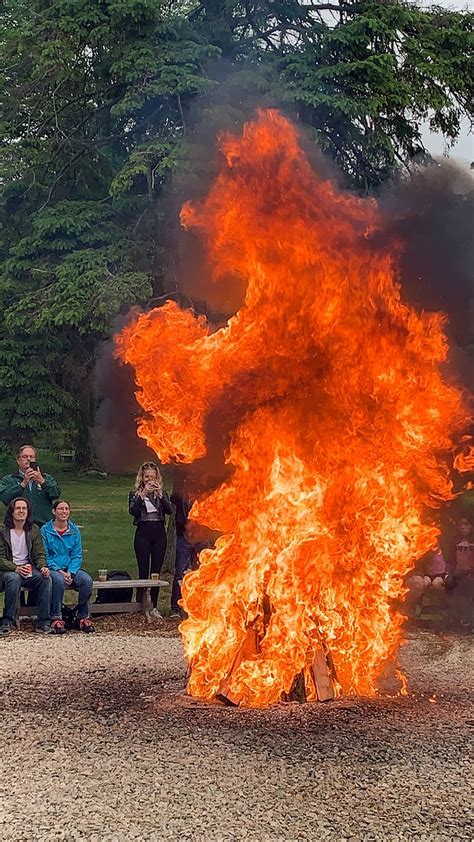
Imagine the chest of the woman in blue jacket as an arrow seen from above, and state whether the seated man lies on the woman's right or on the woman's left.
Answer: on the woman's right

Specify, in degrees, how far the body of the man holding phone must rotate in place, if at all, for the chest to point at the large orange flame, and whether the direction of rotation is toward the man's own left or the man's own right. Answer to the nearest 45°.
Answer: approximately 45° to the man's own left

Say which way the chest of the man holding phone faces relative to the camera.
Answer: toward the camera

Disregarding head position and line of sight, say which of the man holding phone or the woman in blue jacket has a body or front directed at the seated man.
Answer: the man holding phone

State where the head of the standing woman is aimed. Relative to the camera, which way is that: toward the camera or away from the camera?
toward the camera

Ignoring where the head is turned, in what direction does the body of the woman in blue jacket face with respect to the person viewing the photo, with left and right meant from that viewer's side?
facing the viewer and to the right of the viewer

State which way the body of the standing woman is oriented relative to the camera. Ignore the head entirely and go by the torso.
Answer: toward the camera

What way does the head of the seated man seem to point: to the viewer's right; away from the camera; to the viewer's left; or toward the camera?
toward the camera

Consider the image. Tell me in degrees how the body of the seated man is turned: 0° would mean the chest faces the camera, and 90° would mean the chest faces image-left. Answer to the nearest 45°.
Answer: approximately 0°

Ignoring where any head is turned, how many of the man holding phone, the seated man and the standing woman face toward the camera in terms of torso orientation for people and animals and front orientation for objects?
3
